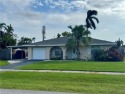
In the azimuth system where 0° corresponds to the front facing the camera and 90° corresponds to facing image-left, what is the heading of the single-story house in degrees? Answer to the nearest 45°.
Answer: approximately 0°

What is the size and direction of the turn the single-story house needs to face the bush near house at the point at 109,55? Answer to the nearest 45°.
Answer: approximately 45° to its left

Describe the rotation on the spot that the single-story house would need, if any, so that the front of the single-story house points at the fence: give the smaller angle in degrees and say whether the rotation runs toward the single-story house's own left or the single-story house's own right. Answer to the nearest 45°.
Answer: approximately 90° to the single-story house's own right
